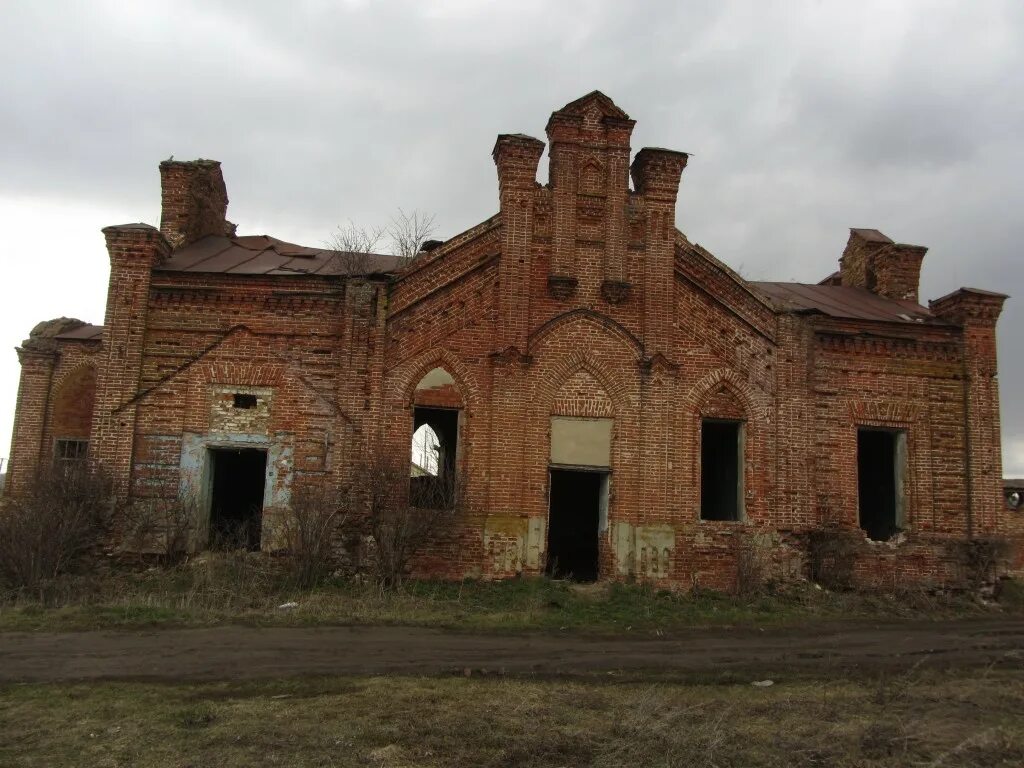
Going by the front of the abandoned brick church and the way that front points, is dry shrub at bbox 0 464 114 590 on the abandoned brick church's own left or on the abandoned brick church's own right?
on the abandoned brick church's own right

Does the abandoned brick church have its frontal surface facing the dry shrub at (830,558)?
no

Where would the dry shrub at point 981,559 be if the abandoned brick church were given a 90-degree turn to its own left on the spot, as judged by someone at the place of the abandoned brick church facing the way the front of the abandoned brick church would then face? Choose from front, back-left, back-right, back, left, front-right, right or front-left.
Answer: front

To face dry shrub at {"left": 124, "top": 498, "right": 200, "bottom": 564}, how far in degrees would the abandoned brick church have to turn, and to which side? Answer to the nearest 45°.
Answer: approximately 90° to its right

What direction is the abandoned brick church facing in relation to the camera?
toward the camera
